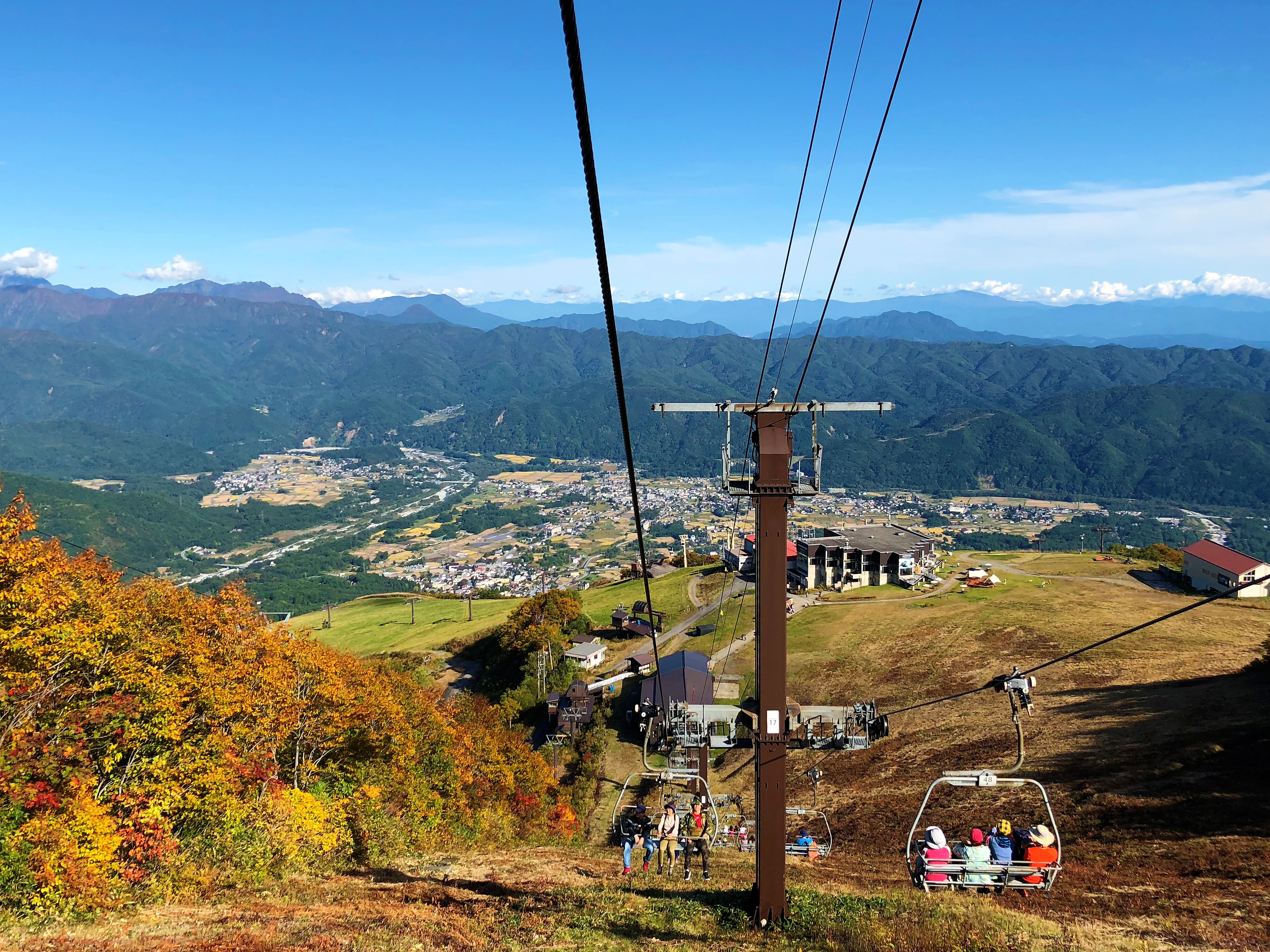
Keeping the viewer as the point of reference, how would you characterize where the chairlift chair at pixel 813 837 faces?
facing away from the viewer

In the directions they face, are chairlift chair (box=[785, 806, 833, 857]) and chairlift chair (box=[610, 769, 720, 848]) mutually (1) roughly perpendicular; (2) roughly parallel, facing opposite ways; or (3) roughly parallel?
roughly parallel, facing opposite ways

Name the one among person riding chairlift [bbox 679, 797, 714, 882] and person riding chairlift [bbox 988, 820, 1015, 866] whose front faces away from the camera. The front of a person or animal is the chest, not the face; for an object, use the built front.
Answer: person riding chairlift [bbox 988, 820, 1015, 866]

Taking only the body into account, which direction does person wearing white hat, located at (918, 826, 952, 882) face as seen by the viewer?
away from the camera

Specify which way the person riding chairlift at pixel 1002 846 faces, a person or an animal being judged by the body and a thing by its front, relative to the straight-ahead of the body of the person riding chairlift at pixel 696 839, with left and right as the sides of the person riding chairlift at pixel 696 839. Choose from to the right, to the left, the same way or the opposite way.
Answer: the opposite way

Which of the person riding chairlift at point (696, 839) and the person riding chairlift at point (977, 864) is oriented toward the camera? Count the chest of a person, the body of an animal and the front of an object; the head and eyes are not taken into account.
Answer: the person riding chairlift at point (696, 839)

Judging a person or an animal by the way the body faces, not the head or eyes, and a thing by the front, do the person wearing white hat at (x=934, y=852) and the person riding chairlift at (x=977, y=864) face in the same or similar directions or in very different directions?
same or similar directions

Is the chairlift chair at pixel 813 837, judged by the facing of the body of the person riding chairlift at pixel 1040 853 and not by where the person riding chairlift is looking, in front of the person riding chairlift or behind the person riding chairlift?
in front

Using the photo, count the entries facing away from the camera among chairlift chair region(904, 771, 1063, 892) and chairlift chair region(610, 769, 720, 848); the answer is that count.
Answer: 1

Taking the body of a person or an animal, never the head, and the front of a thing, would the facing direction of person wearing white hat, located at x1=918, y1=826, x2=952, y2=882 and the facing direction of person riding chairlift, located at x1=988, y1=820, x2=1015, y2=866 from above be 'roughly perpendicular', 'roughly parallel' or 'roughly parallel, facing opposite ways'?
roughly parallel

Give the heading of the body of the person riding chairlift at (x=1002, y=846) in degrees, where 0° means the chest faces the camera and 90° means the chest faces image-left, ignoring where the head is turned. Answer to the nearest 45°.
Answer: approximately 180°

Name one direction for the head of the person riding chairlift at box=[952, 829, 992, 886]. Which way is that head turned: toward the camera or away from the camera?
away from the camera

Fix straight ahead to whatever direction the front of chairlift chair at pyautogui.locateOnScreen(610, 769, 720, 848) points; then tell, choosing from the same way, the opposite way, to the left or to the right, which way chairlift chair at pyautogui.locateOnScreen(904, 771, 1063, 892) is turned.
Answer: the opposite way

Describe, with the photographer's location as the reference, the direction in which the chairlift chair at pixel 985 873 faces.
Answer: facing away from the viewer
